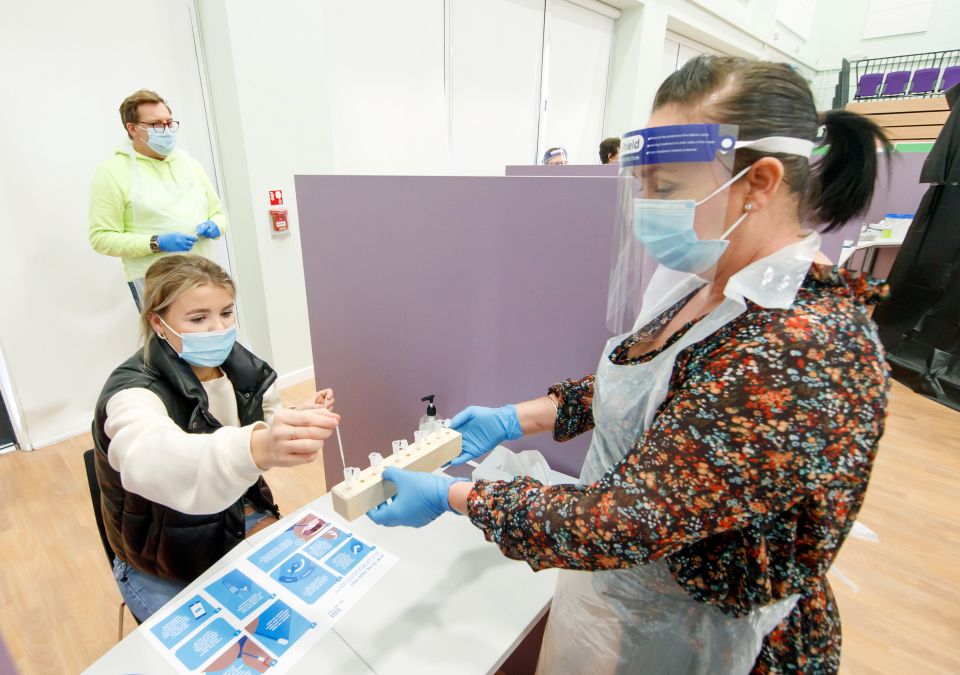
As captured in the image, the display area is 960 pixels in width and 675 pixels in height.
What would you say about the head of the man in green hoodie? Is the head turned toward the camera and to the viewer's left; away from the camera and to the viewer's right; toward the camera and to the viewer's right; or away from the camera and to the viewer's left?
toward the camera and to the viewer's right

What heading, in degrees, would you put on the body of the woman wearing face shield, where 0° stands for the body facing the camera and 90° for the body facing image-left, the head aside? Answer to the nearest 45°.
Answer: approximately 90°

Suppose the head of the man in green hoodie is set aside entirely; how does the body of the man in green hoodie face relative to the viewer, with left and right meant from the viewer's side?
facing the viewer and to the right of the viewer

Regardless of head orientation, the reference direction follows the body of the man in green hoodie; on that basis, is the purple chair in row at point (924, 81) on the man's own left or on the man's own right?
on the man's own left

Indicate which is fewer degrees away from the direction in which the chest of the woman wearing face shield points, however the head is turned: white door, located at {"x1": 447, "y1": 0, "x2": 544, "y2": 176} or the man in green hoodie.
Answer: the man in green hoodie

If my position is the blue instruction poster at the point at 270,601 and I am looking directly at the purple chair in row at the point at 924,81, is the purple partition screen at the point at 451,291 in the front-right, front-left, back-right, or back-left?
front-left

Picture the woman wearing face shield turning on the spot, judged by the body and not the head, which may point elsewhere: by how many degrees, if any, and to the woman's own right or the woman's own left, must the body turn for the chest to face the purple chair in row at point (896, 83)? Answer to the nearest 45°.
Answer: approximately 90° to the woman's own right

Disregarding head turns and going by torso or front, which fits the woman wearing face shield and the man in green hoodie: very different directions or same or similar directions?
very different directions

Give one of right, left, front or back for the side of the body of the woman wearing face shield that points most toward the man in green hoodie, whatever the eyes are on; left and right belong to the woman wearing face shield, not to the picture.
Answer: front

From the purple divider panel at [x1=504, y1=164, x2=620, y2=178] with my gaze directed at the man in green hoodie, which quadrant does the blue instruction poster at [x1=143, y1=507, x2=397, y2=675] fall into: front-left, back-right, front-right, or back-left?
front-left

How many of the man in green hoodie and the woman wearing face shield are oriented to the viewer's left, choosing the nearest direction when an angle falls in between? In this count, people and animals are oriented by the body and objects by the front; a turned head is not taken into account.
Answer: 1

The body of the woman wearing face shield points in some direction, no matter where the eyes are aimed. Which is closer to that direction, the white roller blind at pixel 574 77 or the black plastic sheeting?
the white roller blind
